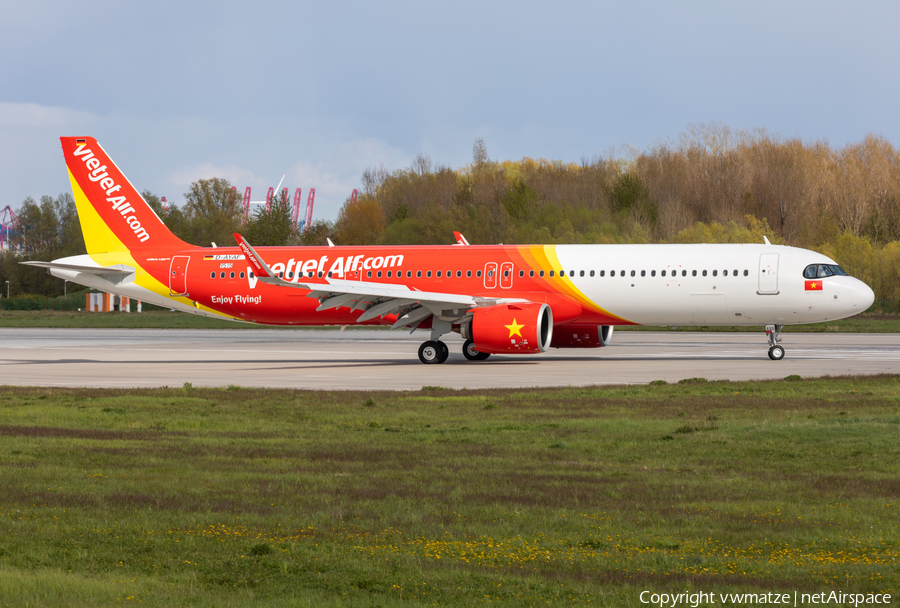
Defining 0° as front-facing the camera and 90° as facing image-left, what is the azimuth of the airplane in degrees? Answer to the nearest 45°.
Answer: approximately 270°
